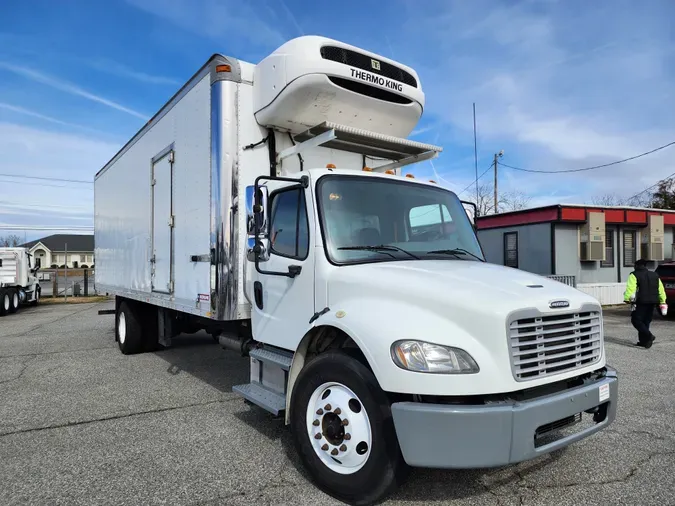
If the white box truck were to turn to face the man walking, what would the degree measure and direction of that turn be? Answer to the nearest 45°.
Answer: approximately 90° to its left

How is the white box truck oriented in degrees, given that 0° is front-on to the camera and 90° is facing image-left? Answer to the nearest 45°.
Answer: approximately 315°

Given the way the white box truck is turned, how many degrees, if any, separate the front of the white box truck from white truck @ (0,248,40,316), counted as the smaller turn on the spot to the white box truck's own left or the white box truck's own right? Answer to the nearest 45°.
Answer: approximately 180°

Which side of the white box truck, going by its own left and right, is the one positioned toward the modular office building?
left

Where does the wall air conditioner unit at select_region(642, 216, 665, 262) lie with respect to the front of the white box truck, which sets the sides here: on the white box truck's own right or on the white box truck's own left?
on the white box truck's own left
